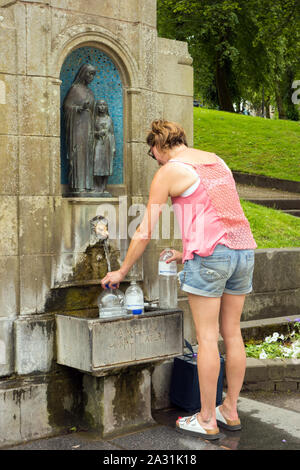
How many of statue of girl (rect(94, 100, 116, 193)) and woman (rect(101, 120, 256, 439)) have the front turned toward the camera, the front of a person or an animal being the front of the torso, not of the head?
1

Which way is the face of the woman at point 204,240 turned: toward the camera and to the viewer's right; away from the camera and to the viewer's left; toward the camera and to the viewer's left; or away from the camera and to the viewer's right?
away from the camera and to the viewer's left

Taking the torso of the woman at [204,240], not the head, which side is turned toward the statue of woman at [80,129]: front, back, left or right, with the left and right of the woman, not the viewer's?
front

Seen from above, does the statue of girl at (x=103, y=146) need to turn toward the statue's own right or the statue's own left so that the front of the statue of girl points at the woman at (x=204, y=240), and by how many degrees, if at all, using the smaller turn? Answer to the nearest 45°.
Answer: approximately 45° to the statue's own left

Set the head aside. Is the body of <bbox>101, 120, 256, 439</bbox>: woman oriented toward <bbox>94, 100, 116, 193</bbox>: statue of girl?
yes
